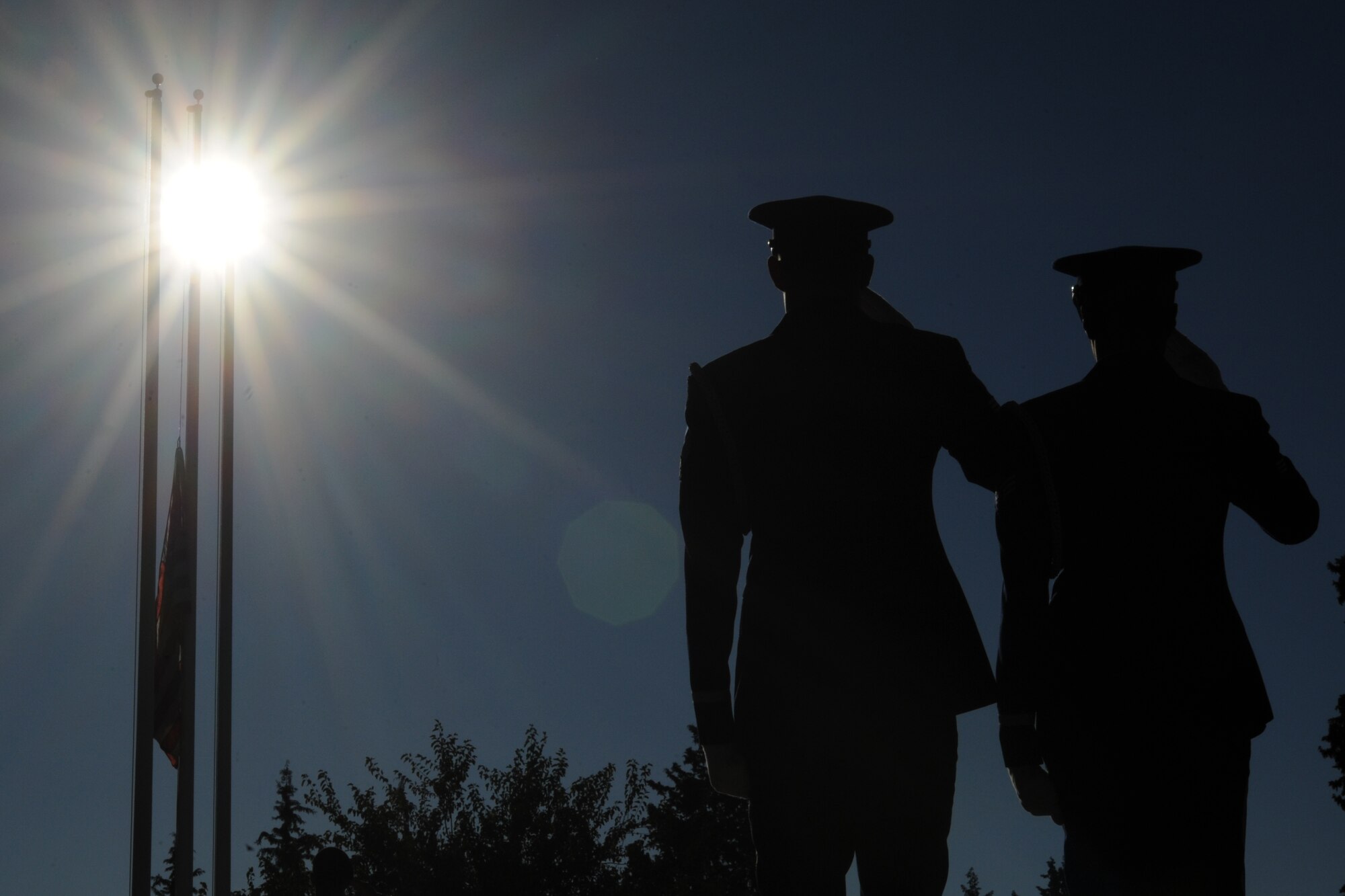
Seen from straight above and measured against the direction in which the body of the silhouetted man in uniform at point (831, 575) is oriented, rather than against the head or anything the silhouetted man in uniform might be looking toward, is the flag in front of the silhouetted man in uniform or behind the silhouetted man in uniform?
in front

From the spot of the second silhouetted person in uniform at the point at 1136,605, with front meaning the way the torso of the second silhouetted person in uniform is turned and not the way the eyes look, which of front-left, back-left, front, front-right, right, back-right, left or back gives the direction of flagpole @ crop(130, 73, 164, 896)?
front-left

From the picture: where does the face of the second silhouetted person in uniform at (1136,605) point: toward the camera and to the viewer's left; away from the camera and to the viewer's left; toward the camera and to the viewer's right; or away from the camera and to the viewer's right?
away from the camera and to the viewer's left

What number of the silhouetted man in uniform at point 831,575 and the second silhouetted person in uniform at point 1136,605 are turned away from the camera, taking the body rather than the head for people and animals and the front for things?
2

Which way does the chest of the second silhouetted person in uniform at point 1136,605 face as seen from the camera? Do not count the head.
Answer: away from the camera

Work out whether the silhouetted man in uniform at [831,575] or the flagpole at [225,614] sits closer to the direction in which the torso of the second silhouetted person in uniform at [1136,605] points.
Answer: the flagpole

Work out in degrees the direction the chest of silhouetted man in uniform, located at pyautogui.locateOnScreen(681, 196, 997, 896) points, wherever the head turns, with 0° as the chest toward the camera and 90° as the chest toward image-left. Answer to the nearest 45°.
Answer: approximately 180°

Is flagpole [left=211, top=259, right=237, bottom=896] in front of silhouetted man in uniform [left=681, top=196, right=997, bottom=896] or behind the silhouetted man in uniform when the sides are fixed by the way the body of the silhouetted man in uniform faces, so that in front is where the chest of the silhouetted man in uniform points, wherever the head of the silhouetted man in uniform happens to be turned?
in front
